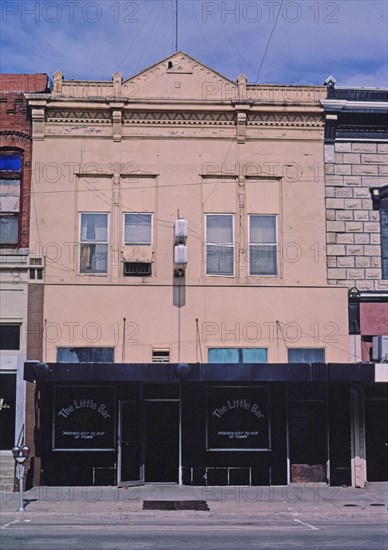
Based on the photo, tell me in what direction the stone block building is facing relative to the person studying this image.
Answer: facing the viewer

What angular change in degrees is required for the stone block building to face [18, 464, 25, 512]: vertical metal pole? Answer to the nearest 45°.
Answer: approximately 45° to its right

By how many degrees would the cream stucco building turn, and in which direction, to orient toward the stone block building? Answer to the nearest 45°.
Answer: approximately 90° to its left

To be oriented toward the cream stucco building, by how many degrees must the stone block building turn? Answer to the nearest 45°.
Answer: approximately 90° to its right

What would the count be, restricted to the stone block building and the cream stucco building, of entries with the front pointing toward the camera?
2

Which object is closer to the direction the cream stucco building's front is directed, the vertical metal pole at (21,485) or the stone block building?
the vertical metal pole

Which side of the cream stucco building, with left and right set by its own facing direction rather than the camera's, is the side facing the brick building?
right

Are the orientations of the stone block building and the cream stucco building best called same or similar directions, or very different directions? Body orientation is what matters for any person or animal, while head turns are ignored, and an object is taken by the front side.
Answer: same or similar directions

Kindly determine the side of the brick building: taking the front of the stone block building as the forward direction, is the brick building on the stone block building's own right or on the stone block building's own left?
on the stone block building's own right

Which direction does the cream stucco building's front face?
toward the camera

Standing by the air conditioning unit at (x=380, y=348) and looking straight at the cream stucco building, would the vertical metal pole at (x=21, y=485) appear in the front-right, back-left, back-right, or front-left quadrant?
front-left

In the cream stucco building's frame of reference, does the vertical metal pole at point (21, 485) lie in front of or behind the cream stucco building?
in front

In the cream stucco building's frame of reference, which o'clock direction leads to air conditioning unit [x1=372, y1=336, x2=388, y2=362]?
The air conditioning unit is roughly at 9 o'clock from the cream stucco building.
